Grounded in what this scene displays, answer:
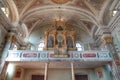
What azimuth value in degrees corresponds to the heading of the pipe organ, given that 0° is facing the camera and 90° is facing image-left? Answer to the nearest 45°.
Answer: approximately 0°

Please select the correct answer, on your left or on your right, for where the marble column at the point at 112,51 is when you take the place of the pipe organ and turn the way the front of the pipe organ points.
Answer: on your left
